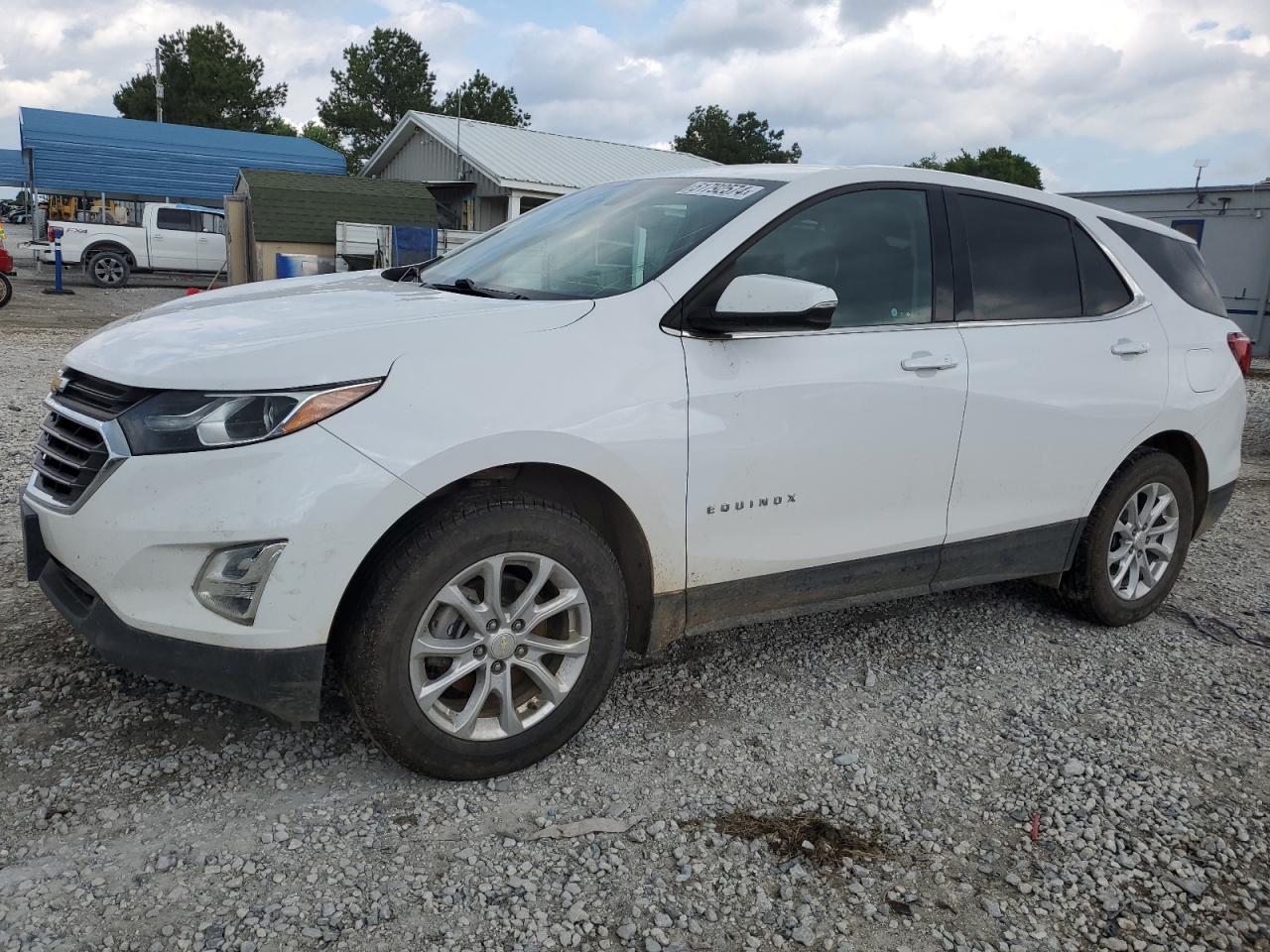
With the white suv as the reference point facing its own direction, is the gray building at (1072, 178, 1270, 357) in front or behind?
behind

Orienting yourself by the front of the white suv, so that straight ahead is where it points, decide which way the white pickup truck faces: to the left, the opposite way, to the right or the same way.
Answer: the opposite way

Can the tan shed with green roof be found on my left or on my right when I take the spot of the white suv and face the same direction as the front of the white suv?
on my right

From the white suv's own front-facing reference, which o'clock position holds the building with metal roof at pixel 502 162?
The building with metal roof is roughly at 4 o'clock from the white suv.

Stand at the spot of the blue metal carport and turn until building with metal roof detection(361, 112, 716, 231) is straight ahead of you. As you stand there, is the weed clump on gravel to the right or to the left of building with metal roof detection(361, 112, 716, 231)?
right

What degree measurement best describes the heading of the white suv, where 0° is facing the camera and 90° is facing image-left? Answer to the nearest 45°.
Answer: approximately 45°

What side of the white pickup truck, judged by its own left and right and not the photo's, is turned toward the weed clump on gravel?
right

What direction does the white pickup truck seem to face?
to the viewer's right

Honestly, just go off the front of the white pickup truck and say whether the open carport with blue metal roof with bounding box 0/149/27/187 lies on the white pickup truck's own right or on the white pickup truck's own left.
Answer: on the white pickup truck's own left

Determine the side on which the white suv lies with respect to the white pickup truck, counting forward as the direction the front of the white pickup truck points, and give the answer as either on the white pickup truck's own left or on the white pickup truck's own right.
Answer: on the white pickup truck's own right

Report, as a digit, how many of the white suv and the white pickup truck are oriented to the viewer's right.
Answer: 1

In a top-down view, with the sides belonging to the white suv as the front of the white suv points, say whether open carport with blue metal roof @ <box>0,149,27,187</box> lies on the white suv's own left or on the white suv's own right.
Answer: on the white suv's own right
